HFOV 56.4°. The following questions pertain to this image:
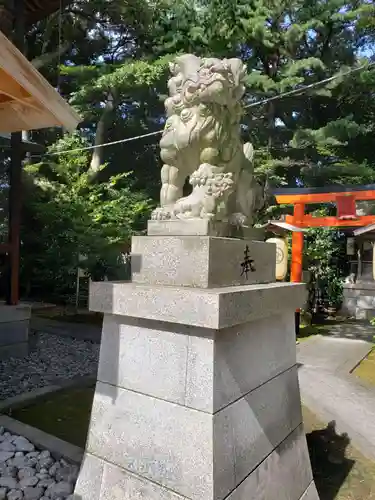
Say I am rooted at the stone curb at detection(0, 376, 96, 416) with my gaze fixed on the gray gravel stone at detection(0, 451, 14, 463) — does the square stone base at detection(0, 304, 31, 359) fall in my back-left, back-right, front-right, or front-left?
back-right

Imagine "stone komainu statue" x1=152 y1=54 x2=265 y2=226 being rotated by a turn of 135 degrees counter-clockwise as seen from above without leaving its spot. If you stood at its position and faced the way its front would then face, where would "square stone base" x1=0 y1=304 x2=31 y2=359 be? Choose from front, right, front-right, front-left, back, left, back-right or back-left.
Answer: back-left

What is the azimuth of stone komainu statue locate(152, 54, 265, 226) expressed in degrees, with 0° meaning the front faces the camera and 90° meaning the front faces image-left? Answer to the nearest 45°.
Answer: approximately 45°

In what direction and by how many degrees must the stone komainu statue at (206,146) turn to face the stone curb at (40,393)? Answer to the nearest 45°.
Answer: approximately 90° to its right
